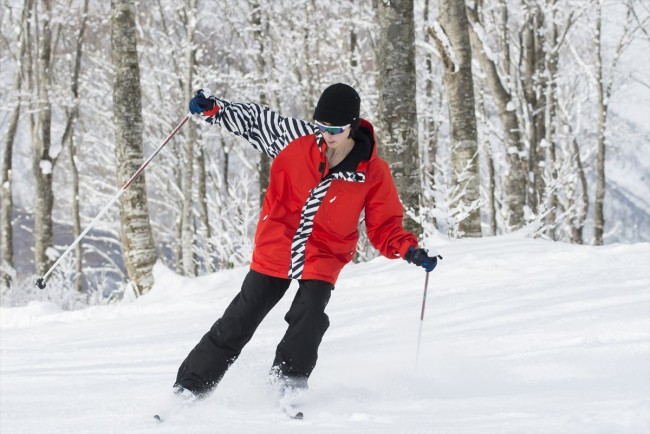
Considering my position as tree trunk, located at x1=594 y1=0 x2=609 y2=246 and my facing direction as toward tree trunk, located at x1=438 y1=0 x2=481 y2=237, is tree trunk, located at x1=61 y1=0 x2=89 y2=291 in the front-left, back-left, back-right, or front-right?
front-right

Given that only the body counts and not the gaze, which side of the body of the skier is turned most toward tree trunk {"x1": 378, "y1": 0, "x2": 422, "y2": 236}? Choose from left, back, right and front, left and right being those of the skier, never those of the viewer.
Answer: back

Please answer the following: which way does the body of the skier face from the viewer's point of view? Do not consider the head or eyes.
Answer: toward the camera

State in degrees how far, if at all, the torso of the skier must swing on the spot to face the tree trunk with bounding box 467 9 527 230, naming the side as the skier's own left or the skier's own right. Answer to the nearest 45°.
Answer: approximately 180°

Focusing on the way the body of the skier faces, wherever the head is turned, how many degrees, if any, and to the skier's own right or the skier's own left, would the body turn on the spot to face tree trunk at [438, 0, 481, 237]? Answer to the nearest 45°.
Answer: approximately 180°

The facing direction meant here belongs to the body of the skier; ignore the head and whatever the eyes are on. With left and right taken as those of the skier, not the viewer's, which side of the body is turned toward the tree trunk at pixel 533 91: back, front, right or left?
back

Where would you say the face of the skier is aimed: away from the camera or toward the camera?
toward the camera

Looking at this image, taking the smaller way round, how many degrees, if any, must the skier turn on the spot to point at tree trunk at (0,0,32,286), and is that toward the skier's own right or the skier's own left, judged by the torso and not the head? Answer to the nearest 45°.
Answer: approximately 135° to the skier's own right

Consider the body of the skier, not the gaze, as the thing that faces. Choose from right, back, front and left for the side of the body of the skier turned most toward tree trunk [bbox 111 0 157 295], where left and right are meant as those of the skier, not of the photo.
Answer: back

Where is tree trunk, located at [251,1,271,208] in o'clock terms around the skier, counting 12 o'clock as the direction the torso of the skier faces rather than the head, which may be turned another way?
The tree trunk is roughly at 6 o'clock from the skier.
